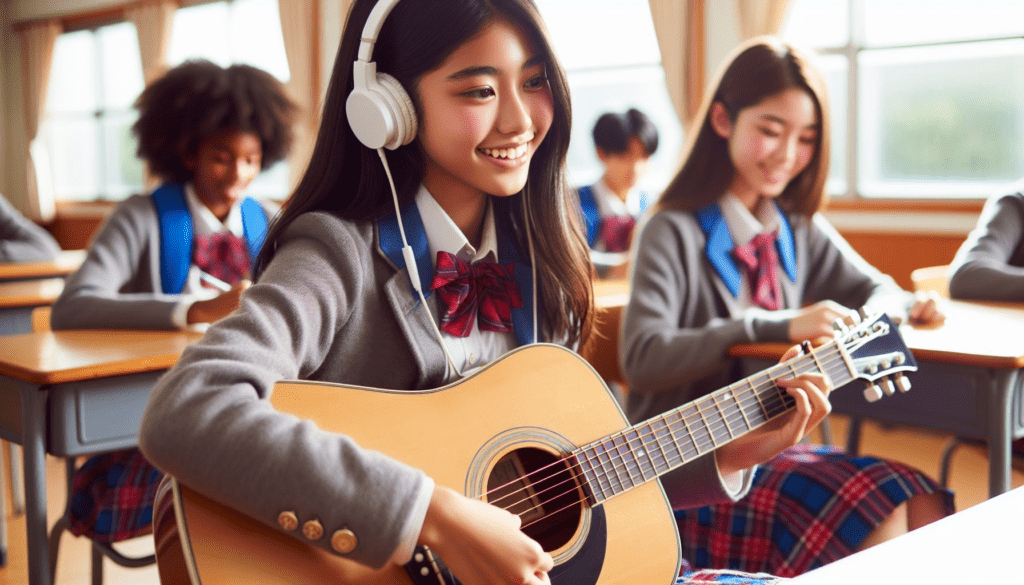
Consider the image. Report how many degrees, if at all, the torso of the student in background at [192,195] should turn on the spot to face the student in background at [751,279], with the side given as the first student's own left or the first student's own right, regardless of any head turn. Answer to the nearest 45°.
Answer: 0° — they already face them

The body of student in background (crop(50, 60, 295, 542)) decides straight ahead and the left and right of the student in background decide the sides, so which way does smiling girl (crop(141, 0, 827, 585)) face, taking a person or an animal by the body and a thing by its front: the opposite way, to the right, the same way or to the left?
the same way

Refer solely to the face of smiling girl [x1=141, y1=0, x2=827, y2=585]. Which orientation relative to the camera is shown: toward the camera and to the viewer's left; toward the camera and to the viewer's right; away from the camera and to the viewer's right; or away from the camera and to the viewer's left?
toward the camera and to the viewer's right

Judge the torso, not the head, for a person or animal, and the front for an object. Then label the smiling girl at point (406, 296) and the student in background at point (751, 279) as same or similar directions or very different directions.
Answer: same or similar directions

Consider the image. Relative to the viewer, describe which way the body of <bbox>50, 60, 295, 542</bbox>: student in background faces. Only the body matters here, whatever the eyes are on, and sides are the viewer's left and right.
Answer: facing the viewer and to the right of the viewer

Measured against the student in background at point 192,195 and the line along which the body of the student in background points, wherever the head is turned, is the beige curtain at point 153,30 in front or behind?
behind

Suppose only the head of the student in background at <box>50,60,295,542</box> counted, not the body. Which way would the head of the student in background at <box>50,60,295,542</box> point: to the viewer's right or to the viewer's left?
to the viewer's right

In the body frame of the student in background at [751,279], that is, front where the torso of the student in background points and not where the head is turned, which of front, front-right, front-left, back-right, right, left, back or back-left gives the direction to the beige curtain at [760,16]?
back-left

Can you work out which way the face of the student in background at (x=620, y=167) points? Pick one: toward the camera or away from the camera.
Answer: toward the camera

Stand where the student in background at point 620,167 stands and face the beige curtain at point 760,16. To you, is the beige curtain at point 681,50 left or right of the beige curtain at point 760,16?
left

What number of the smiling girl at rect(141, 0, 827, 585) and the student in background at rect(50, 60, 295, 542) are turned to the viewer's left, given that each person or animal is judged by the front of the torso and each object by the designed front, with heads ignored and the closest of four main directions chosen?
0

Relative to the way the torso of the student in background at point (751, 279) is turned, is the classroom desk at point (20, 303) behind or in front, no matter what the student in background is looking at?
behind

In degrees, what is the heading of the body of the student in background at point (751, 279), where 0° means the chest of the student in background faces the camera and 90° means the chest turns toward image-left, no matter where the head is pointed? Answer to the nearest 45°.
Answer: approximately 315°
